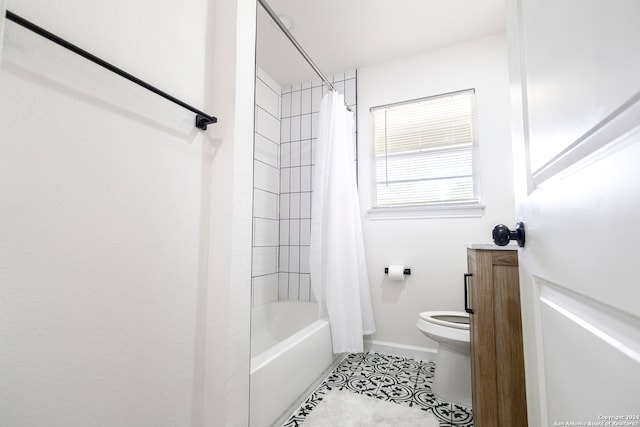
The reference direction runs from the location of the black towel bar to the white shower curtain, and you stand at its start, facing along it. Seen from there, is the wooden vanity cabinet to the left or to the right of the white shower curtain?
right

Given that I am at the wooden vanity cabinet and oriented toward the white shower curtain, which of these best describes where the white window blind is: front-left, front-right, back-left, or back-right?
front-right

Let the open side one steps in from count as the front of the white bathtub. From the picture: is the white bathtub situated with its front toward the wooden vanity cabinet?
yes

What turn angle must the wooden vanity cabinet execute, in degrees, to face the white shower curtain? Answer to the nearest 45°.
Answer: approximately 45° to its right

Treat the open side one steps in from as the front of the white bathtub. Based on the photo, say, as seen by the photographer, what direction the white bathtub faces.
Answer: facing the viewer and to the right of the viewer

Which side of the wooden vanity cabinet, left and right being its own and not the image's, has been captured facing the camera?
left

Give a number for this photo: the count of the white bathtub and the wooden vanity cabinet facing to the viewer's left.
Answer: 1

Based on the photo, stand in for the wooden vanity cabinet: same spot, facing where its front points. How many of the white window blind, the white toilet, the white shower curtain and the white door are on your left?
1

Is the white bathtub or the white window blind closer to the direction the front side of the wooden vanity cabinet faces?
the white bathtub

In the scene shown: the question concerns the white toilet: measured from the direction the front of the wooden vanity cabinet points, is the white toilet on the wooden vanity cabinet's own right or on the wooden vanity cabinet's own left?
on the wooden vanity cabinet's own right

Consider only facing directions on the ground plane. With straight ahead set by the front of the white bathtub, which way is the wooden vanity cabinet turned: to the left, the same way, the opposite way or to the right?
the opposite way

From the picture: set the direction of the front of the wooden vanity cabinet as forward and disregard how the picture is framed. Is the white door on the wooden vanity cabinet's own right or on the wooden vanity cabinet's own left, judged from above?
on the wooden vanity cabinet's own left

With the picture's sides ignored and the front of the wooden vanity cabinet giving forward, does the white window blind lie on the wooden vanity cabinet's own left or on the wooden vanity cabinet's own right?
on the wooden vanity cabinet's own right

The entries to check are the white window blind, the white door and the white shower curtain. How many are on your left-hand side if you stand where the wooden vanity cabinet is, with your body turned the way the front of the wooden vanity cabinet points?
1
